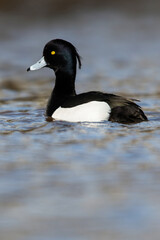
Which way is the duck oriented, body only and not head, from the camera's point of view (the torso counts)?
to the viewer's left
